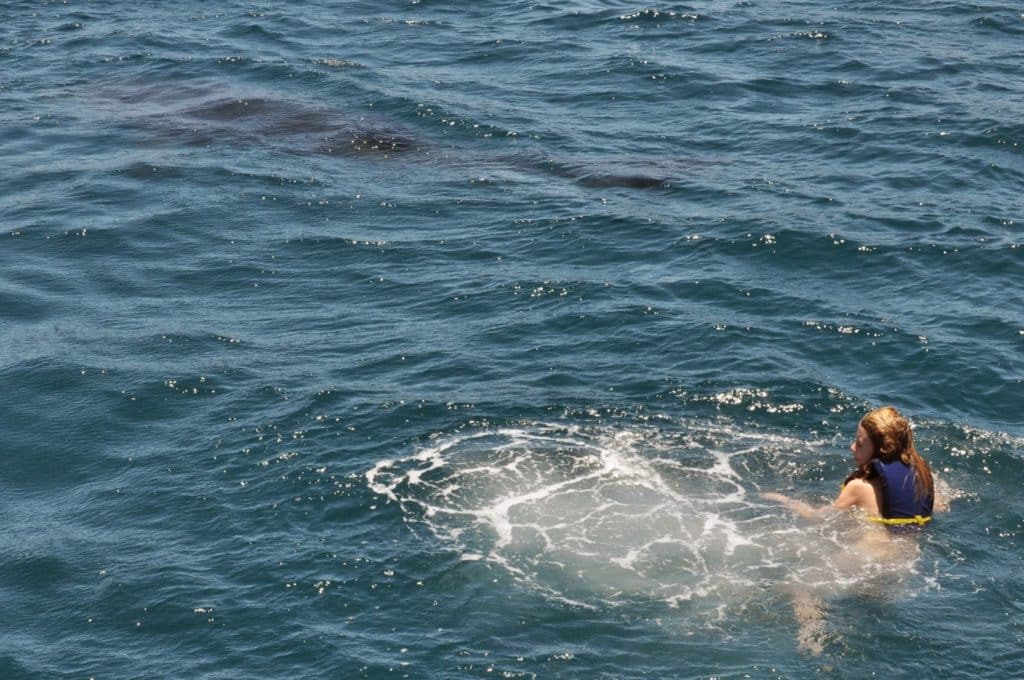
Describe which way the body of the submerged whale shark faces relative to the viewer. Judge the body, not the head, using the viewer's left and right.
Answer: facing to the left of the viewer
